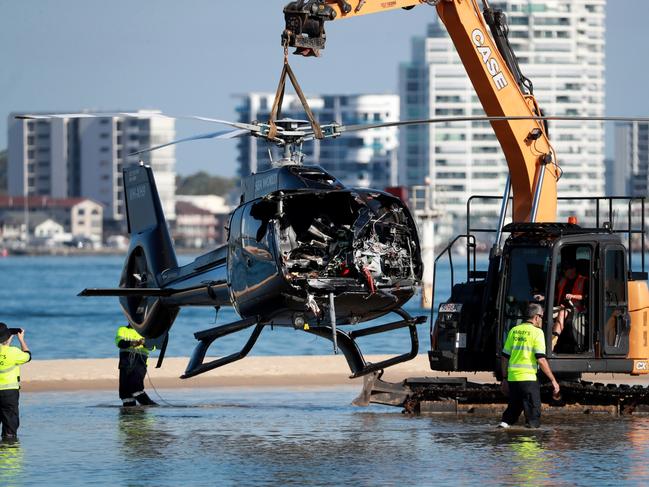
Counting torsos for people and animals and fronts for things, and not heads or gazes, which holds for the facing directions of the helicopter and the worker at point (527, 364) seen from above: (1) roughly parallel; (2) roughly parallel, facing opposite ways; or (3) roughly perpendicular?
roughly perpendicular

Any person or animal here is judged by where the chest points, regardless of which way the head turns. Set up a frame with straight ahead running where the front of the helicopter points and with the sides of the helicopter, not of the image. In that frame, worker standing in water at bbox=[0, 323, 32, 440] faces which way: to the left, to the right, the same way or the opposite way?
to the left

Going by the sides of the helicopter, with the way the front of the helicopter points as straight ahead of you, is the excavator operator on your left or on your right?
on your left

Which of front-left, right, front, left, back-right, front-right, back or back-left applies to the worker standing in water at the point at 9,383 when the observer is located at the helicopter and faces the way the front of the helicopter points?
back-right

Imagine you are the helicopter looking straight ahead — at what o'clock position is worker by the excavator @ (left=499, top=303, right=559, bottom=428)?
The worker by the excavator is roughly at 11 o'clock from the helicopter.

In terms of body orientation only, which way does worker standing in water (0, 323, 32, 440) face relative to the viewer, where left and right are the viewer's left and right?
facing away from the viewer and to the right of the viewer
